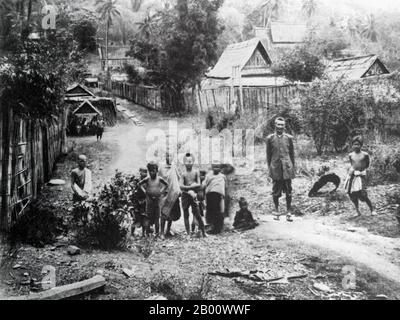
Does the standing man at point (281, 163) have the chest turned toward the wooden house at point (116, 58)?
no

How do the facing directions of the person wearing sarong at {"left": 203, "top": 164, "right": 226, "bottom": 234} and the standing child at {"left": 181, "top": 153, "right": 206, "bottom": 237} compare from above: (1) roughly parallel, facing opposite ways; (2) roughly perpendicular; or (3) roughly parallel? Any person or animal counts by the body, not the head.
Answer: roughly parallel

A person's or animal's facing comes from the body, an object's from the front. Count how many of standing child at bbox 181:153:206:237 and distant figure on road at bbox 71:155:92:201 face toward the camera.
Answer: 2

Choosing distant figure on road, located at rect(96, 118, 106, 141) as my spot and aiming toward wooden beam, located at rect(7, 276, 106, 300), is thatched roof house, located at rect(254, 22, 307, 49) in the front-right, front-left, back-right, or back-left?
back-left

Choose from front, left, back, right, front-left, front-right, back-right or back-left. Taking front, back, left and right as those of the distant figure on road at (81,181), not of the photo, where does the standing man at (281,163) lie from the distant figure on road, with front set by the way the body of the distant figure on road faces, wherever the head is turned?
left

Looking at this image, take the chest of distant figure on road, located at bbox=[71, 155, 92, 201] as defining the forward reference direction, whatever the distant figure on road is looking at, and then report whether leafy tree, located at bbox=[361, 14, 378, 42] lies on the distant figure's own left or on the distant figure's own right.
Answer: on the distant figure's own left

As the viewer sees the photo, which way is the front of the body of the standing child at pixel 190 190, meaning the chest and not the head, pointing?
toward the camera

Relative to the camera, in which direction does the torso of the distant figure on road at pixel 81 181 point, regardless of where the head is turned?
toward the camera

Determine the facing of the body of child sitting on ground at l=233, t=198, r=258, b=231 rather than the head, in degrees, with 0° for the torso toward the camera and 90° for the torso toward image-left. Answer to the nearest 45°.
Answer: approximately 0°

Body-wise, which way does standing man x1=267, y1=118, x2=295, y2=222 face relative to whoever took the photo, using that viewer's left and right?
facing the viewer

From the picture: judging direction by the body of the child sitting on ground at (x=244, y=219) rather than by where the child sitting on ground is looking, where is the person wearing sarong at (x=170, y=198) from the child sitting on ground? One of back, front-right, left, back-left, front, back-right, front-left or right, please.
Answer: right

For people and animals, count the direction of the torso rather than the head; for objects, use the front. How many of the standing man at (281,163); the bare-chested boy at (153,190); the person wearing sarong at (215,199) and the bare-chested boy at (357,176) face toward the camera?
4

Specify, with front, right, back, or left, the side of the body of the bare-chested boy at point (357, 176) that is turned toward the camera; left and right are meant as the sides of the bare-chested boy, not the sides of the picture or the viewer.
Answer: front

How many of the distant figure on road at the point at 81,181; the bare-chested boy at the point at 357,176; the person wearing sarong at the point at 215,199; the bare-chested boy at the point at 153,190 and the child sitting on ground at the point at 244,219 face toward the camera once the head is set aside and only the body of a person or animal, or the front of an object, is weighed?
5
